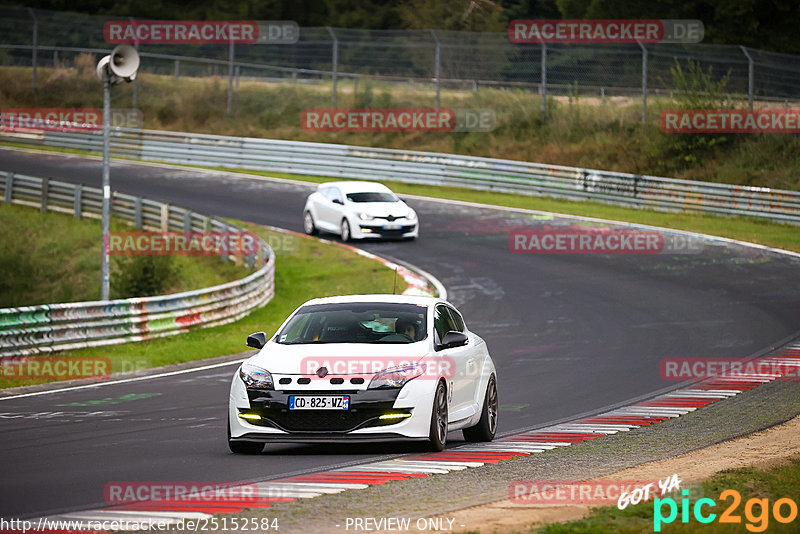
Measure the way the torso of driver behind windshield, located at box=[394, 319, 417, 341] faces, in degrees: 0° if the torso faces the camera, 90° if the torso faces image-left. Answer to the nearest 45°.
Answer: approximately 45°

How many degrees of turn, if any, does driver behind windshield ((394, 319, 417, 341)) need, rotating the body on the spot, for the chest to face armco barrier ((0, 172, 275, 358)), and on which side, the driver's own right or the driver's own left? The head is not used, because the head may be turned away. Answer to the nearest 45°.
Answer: approximately 90° to the driver's own right

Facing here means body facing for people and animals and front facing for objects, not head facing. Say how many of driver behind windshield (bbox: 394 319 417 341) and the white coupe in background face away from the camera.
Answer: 0

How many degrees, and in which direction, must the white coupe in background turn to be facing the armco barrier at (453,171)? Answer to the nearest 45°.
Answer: approximately 135° to its left

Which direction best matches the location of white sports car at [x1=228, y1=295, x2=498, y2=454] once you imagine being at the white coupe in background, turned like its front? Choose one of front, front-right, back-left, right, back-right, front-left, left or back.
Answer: front-right

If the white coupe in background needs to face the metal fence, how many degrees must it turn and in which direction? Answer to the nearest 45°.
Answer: approximately 135° to its left

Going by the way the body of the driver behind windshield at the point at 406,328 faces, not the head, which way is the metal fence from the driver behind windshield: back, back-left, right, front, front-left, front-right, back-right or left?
back-right

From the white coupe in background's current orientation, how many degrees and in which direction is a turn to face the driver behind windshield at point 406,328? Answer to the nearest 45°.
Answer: approximately 45° to its right

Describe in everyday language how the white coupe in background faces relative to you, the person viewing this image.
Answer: facing the viewer and to the right of the viewer
